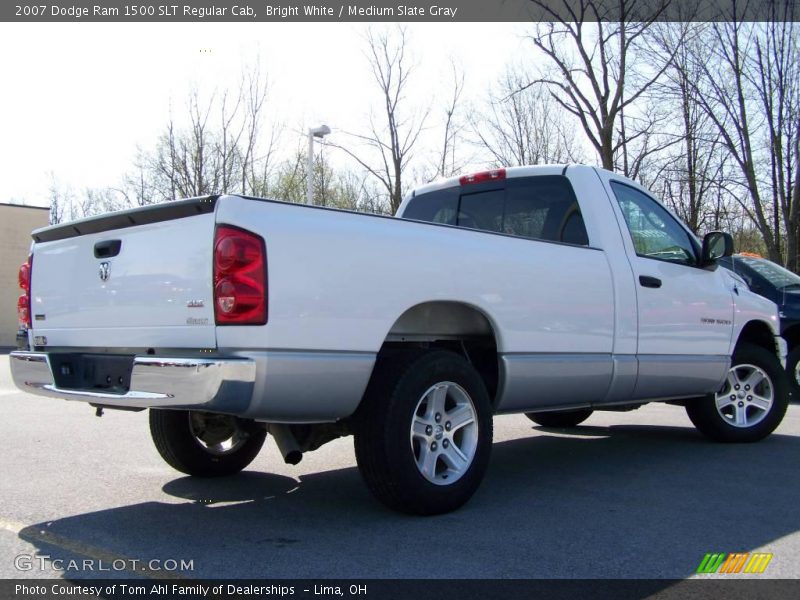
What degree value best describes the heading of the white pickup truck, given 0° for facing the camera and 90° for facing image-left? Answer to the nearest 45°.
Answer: approximately 225°

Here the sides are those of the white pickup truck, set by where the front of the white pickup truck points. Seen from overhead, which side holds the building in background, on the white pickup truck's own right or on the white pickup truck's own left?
on the white pickup truck's own left
